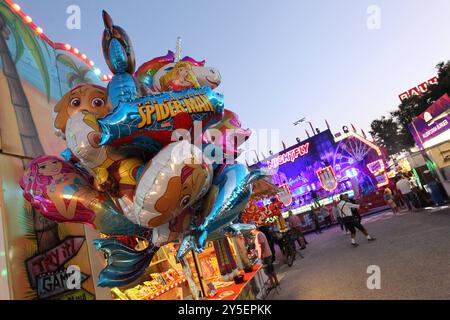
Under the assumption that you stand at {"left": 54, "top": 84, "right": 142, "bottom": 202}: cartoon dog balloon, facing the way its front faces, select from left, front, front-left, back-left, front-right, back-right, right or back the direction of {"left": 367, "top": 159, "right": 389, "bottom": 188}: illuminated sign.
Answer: back-left

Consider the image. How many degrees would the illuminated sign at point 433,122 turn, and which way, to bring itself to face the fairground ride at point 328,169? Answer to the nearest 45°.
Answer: approximately 90° to its right

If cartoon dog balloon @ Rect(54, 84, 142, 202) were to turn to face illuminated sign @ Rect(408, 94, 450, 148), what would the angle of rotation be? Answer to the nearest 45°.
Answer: approximately 90° to its left

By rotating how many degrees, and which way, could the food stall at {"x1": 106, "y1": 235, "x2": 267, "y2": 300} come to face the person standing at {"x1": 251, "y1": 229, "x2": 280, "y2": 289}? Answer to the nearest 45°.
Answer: approximately 45° to its left

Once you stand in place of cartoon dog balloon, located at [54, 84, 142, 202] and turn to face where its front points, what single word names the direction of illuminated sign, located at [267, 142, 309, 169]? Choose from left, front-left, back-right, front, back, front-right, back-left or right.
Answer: back-left

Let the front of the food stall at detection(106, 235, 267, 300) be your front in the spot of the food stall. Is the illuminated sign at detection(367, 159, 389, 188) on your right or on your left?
on your left

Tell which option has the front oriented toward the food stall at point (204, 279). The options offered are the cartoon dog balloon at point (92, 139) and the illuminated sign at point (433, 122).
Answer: the illuminated sign

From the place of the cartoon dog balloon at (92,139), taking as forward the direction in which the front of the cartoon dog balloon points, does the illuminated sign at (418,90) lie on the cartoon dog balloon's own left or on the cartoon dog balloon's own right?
on the cartoon dog balloon's own left

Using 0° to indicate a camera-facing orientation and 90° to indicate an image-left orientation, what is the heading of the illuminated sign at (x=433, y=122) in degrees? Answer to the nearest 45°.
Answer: approximately 45°
